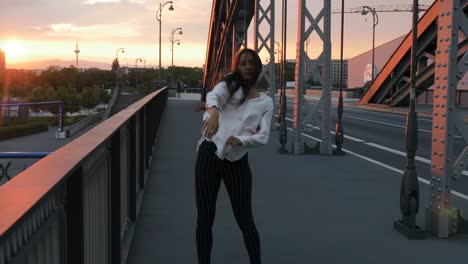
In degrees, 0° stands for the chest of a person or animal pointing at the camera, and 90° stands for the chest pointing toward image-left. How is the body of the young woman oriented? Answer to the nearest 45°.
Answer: approximately 0°

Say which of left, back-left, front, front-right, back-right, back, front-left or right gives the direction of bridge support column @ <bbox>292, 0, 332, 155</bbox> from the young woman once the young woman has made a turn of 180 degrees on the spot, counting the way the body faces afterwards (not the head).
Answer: front
